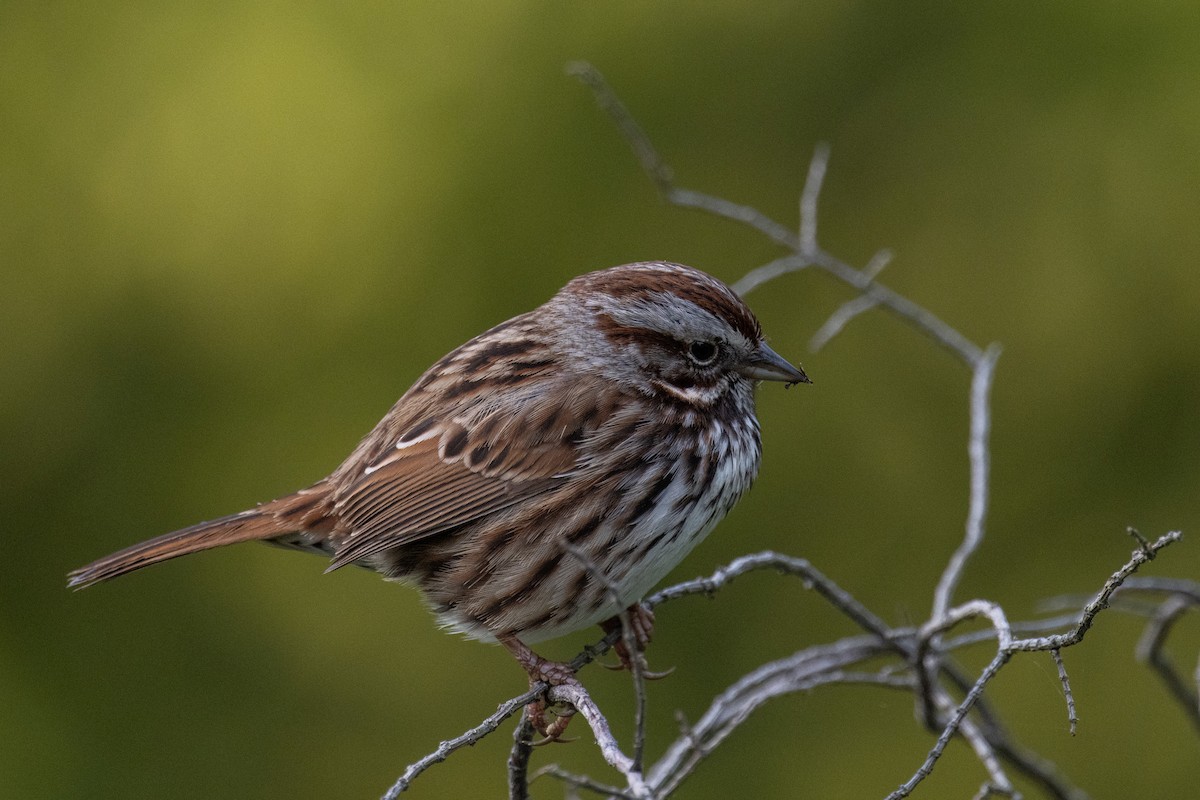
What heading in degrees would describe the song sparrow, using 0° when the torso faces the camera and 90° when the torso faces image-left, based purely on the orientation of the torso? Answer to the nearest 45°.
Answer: approximately 270°

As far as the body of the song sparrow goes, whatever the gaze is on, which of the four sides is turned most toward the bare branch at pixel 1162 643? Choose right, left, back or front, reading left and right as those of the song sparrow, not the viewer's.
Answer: front

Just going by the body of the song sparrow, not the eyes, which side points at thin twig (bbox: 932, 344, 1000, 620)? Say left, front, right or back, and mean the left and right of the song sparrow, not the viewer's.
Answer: front
